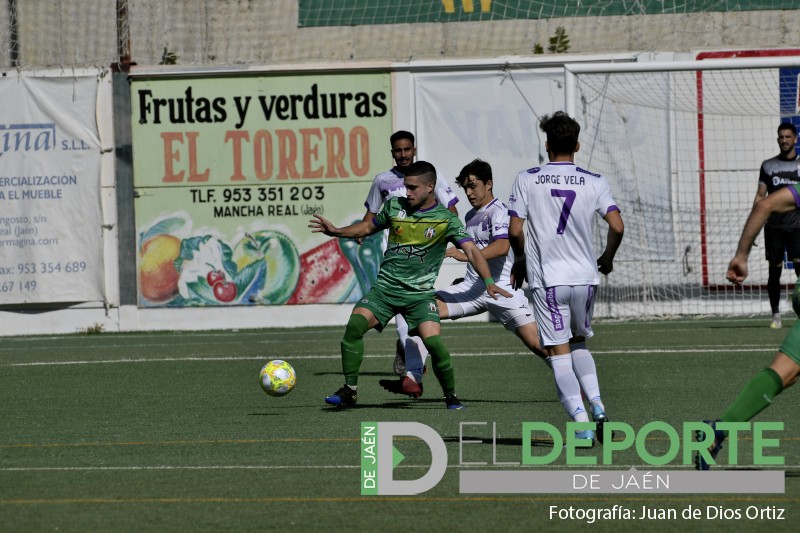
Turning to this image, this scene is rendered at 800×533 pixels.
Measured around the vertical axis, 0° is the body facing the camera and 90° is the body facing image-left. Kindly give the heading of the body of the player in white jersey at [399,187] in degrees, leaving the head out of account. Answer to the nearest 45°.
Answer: approximately 0°

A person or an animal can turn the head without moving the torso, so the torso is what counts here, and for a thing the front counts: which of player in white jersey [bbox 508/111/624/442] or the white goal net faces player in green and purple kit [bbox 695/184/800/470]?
the white goal net

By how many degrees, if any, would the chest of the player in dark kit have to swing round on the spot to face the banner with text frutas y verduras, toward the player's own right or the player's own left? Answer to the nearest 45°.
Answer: approximately 90° to the player's own right

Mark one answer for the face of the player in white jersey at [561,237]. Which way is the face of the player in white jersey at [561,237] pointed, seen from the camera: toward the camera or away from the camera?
away from the camera

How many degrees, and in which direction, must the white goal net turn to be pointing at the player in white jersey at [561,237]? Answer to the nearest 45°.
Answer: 0° — it already faces them

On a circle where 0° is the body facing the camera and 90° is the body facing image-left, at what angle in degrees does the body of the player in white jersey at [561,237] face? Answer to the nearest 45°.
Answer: approximately 180°
